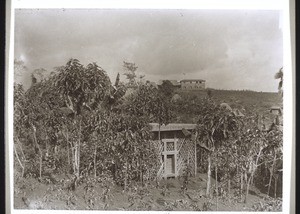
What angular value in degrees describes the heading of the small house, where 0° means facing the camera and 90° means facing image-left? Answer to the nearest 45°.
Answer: approximately 0°
